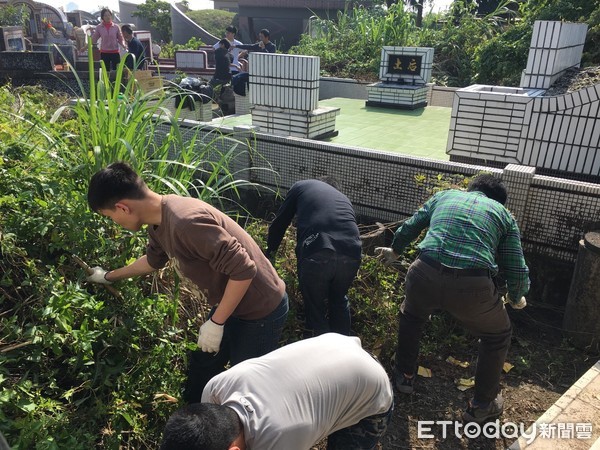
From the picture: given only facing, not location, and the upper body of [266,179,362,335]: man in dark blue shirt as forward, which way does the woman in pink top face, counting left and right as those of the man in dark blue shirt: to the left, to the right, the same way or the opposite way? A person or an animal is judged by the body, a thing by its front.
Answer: the opposite way

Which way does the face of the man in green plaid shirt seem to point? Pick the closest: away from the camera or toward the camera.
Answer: away from the camera

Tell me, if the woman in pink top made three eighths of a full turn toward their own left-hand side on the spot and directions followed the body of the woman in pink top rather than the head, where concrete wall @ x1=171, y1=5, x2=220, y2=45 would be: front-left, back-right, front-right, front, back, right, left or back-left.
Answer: front-left

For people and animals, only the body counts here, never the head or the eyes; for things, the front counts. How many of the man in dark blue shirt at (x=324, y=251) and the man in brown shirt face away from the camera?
1

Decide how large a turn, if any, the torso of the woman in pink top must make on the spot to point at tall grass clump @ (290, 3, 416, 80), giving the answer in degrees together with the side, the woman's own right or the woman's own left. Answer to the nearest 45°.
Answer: approximately 90° to the woman's own left

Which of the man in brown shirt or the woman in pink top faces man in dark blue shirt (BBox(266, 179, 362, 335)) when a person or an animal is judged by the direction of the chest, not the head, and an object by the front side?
the woman in pink top

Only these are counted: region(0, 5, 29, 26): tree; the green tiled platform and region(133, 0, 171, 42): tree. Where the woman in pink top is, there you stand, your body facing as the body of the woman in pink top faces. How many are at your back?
2

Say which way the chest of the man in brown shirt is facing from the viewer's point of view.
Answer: to the viewer's left

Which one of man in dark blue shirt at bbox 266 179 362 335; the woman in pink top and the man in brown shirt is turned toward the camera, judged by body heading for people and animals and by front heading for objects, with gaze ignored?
the woman in pink top

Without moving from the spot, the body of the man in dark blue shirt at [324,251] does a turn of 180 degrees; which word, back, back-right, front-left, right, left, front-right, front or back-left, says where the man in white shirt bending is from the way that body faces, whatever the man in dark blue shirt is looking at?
front

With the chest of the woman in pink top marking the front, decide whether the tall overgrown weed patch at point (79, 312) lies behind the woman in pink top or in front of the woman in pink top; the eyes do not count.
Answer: in front

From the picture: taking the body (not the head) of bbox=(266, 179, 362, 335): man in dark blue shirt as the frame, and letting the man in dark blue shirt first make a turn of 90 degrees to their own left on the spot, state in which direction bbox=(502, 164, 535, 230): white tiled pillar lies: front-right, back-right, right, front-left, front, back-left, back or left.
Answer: back-right

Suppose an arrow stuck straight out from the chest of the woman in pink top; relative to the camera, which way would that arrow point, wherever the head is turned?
toward the camera

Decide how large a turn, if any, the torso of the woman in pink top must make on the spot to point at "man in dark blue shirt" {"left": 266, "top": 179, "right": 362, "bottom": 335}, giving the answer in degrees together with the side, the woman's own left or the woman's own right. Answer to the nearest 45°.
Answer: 0° — they already face them

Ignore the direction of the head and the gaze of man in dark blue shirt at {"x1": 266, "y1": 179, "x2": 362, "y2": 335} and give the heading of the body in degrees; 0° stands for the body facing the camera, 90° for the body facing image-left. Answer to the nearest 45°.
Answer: approximately 180°

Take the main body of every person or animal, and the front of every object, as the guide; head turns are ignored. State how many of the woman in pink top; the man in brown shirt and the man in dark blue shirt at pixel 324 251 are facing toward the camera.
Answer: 1

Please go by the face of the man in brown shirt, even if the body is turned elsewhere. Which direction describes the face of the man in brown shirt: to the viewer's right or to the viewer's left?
to the viewer's left

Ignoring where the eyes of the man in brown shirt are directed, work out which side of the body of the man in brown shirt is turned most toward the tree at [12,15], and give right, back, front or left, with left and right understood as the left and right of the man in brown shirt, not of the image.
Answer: right

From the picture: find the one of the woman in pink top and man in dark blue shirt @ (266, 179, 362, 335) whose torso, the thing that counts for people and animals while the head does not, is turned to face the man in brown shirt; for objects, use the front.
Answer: the woman in pink top
